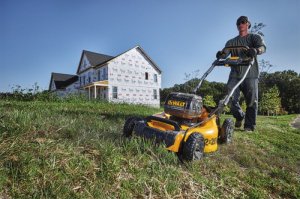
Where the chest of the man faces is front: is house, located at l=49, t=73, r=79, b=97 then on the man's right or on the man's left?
on the man's right

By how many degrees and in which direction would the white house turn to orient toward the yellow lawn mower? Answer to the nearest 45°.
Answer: approximately 45° to its left

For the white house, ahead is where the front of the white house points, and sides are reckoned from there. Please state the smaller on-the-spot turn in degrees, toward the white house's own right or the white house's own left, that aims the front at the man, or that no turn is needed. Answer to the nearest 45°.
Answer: approximately 45° to the white house's own left

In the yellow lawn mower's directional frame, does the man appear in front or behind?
behind

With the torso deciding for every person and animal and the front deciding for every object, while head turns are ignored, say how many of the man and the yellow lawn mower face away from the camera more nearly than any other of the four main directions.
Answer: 0

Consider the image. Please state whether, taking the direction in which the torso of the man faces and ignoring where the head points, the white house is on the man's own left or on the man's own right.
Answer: on the man's own right

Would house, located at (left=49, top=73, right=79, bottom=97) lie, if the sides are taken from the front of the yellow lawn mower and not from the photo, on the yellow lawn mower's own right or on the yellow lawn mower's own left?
on the yellow lawn mower's own right
